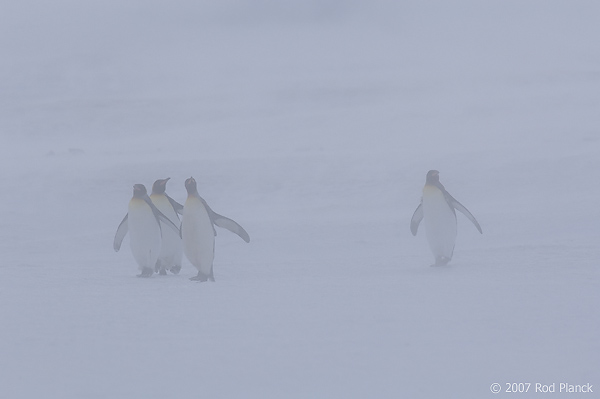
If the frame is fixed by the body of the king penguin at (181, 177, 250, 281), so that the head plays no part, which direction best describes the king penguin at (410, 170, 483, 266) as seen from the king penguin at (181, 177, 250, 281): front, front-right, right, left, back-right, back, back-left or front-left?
back-left

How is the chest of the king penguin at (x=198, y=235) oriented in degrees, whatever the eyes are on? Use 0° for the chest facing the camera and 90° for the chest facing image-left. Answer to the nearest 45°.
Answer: approximately 45°

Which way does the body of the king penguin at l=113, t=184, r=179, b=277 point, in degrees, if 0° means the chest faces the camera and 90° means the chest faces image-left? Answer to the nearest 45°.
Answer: approximately 45°

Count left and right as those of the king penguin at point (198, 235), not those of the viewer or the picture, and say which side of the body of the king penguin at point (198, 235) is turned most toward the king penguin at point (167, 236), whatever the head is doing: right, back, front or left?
right
